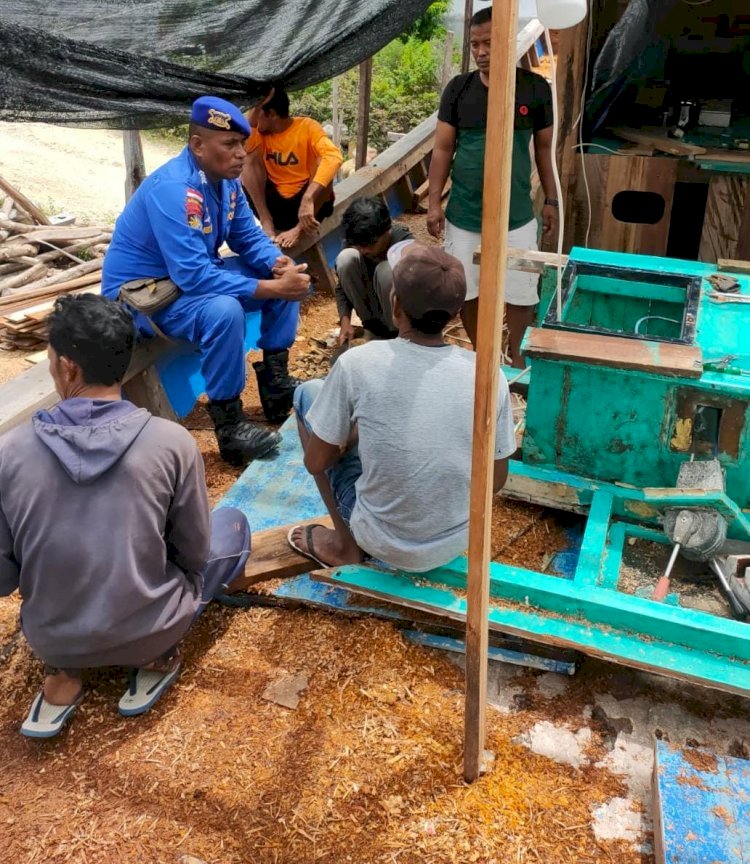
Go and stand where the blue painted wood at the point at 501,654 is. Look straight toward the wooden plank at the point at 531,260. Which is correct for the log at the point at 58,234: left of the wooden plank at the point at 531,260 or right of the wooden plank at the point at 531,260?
left

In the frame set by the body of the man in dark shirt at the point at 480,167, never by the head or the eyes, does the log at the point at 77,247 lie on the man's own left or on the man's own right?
on the man's own right

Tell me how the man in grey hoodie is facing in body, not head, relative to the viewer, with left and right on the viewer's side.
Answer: facing away from the viewer

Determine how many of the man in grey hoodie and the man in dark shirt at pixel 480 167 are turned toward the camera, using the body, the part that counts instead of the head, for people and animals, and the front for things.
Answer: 1

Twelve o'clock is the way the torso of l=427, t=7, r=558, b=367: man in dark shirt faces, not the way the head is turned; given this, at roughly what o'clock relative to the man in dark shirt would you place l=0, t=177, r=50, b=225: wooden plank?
The wooden plank is roughly at 4 o'clock from the man in dark shirt.

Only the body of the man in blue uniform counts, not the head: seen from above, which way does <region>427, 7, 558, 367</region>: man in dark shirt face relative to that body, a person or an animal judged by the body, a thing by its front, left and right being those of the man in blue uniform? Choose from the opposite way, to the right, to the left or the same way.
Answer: to the right

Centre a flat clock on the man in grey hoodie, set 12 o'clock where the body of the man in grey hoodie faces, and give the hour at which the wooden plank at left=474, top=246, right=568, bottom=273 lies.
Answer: The wooden plank is roughly at 2 o'clock from the man in grey hoodie.

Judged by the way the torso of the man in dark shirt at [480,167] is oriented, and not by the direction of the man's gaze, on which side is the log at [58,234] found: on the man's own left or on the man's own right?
on the man's own right

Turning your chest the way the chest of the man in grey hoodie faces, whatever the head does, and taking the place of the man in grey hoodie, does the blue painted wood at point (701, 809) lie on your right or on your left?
on your right

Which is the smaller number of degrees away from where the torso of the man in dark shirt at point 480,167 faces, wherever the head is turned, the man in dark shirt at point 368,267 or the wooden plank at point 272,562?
the wooden plank

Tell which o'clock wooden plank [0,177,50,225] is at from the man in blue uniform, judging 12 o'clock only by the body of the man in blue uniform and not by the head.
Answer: The wooden plank is roughly at 7 o'clock from the man in blue uniform.
